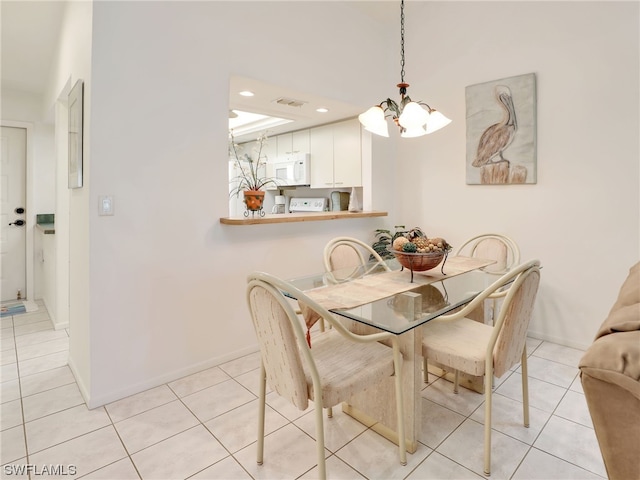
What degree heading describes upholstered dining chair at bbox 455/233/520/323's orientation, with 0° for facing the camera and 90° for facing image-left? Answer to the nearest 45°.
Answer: approximately 45°

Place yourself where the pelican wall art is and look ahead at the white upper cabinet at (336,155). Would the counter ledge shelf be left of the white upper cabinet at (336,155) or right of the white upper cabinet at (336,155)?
left

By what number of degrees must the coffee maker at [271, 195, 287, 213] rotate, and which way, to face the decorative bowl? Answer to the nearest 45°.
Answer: approximately 45° to its left

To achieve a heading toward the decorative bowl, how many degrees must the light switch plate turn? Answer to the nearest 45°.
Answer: approximately 45° to its left

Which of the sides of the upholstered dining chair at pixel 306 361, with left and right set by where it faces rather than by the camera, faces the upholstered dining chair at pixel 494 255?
front

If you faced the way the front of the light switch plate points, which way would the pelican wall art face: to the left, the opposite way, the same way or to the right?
to the right

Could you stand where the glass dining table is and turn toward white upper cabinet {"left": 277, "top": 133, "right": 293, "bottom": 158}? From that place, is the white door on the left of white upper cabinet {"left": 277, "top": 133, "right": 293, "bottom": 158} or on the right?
left

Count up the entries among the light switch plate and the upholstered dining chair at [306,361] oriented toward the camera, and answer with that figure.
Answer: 1

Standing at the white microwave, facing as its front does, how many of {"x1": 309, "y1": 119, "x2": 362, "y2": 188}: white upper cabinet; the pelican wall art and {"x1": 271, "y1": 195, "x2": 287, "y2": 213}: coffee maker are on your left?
2
